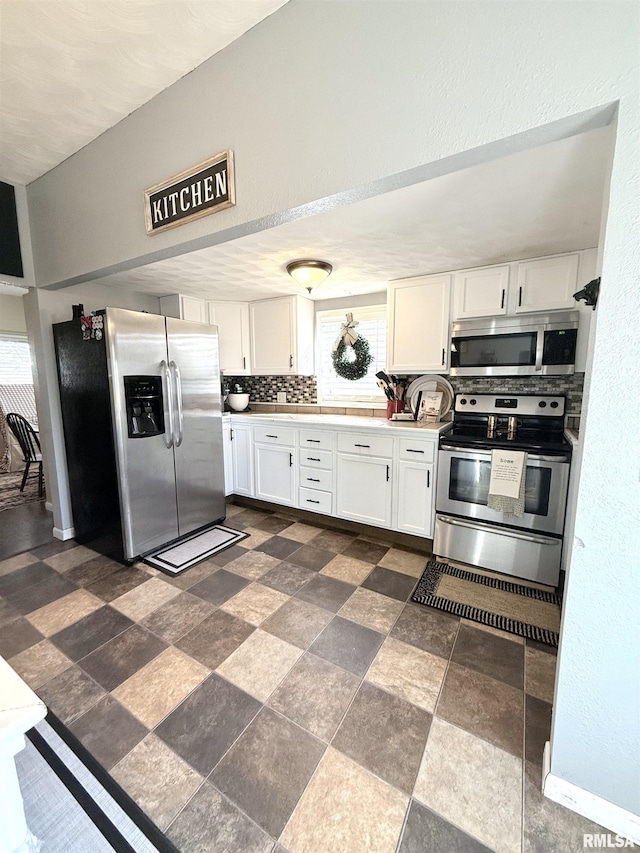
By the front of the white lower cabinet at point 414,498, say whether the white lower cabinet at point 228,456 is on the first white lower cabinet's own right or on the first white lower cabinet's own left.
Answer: on the first white lower cabinet's own right

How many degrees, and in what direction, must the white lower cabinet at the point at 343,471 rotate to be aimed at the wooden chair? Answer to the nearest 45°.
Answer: approximately 45° to its right

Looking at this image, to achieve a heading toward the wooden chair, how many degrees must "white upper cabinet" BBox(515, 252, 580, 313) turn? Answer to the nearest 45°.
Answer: approximately 45° to its right

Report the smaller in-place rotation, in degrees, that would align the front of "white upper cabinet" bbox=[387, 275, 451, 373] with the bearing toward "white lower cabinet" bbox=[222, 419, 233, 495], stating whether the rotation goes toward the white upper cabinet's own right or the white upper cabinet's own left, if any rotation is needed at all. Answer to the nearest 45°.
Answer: approximately 45° to the white upper cabinet's own right

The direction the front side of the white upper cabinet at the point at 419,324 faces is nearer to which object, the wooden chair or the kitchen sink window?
the wooden chair

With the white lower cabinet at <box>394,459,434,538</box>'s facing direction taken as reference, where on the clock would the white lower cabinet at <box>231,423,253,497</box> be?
the white lower cabinet at <box>231,423,253,497</box> is roughly at 2 o'clock from the white lower cabinet at <box>394,459,434,538</box>.
